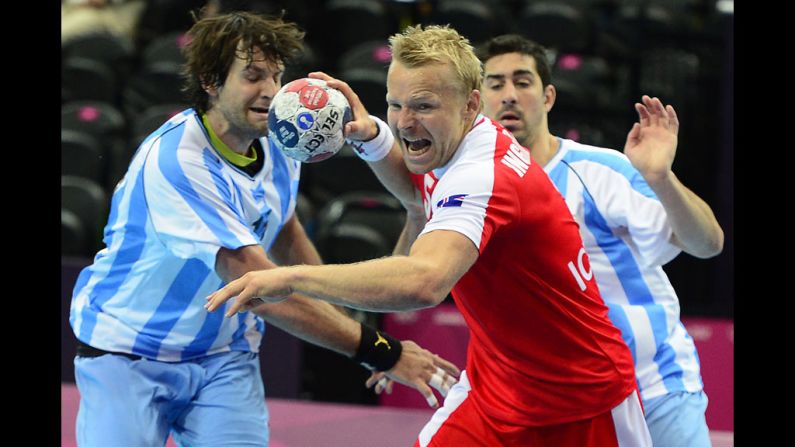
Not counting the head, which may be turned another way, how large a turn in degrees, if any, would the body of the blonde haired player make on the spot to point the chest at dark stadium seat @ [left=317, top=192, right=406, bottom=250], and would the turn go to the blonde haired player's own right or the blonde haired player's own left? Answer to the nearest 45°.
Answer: approximately 90° to the blonde haired player's own right

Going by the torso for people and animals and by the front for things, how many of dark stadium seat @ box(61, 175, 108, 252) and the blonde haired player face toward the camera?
1

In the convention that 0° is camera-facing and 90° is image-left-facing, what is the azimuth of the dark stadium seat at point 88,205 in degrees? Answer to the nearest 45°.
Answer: approximately 0°

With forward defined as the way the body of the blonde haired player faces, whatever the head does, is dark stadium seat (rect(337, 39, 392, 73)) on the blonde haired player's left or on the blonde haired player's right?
on the blonde haired player's right

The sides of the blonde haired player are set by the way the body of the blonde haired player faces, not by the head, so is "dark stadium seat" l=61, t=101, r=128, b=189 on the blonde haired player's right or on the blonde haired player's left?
on the blonde haired player's right

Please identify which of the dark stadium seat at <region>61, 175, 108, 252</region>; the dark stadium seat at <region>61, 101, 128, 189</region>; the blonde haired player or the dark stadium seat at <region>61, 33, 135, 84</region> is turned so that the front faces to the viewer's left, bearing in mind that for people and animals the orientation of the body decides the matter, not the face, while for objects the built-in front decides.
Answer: the blonde haired player

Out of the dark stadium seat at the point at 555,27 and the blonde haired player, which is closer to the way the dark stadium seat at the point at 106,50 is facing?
the blonde haired player

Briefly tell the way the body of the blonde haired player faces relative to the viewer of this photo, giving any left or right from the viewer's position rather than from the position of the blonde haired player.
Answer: facing to the left of the viewer

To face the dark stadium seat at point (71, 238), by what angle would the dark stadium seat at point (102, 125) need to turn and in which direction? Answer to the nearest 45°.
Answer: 0° — it already faces it

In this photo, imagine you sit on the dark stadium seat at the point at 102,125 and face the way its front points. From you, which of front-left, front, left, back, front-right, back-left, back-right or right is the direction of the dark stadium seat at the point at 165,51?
back-left

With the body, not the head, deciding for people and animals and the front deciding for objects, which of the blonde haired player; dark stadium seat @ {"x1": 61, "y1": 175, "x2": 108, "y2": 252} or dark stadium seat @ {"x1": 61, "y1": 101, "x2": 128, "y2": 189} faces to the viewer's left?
the blonde haired player
